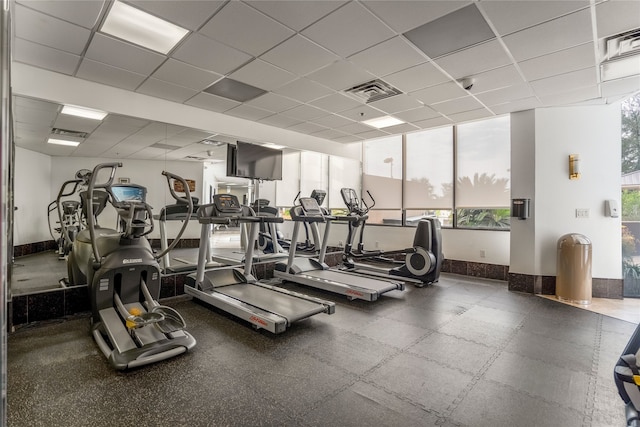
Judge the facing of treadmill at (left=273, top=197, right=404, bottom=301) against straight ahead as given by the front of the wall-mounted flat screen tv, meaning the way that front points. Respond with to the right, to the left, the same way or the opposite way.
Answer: the opposite way

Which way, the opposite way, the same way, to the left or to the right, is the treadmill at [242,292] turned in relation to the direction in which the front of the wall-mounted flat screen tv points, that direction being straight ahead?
the opposite way

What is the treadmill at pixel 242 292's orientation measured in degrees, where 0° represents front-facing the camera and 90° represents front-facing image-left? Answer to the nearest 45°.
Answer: approximately 135°

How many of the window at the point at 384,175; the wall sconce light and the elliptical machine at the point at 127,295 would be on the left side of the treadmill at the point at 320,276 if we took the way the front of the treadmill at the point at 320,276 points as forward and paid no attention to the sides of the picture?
1

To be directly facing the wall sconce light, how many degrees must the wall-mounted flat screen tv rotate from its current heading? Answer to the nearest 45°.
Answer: approximately 45° to its left

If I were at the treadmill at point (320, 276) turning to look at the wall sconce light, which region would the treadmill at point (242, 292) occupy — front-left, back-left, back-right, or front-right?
back-right

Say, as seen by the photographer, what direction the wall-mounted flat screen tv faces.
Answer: facing the viewer and to the right of the viewer

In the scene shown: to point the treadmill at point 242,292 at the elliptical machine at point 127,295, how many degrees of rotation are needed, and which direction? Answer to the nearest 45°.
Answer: approximately 90° to its left

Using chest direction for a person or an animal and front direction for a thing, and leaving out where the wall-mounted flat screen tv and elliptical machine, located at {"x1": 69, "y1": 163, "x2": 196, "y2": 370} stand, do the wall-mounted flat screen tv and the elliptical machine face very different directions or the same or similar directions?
very different directions

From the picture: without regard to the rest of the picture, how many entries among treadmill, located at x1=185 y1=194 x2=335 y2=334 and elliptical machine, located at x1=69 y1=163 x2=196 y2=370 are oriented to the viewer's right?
0

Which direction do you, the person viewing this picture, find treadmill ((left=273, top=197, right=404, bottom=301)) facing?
facing away from the viewer and to the left of the viewer

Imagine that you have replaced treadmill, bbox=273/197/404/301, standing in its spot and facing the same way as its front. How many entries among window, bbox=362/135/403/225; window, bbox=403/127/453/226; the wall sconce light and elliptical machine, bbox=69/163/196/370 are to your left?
1
